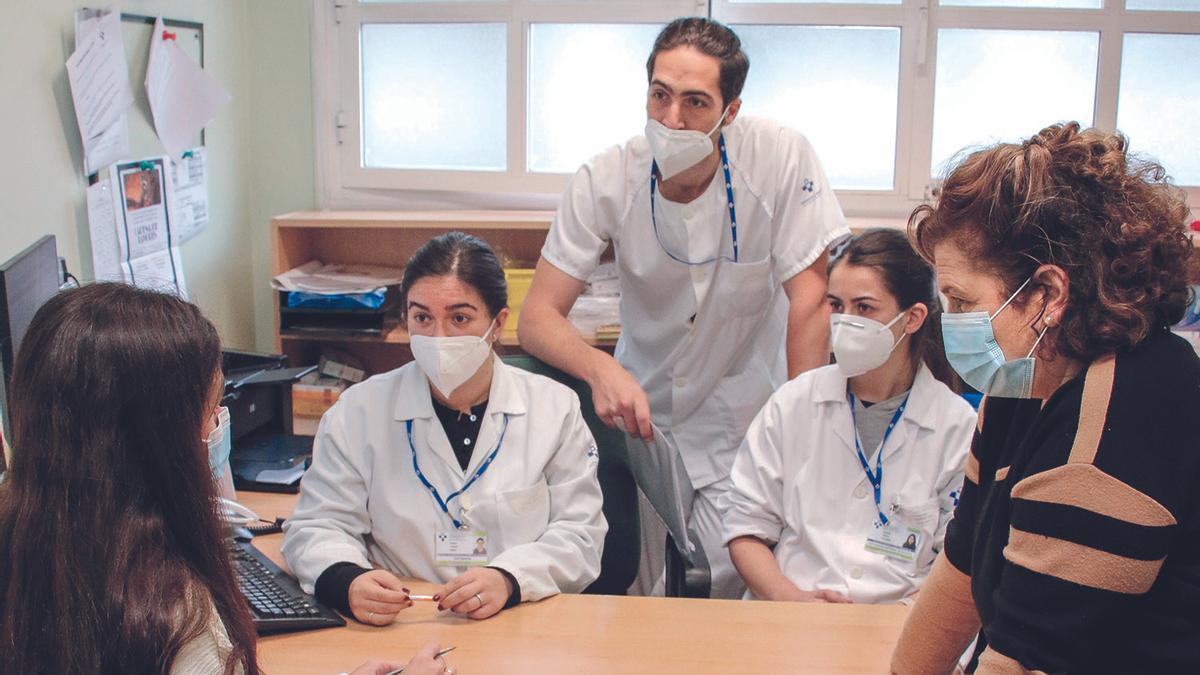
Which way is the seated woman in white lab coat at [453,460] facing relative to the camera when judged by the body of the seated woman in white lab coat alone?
toward the camera

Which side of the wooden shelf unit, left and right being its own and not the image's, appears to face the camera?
front

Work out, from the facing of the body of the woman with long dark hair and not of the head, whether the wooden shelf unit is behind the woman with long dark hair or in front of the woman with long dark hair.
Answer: in front

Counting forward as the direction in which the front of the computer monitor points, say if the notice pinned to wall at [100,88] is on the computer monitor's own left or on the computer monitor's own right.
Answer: on the computer monitor's own left

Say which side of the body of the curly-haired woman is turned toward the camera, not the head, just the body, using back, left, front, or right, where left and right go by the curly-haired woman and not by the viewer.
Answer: left

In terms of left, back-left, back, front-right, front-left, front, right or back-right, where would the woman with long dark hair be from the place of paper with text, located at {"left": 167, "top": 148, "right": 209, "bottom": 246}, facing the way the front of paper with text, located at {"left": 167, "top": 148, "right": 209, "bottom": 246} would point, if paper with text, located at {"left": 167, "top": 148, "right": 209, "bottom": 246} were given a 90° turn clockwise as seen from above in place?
front-left

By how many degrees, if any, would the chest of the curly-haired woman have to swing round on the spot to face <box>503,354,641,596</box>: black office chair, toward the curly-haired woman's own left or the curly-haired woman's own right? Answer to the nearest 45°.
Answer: approximately 45° to the curly-haired woman's own right

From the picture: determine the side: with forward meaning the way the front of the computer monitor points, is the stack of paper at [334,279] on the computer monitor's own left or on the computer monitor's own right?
on the computer monitor's own left

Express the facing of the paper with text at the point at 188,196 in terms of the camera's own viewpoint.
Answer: facing the viewer and to the right of the viewer

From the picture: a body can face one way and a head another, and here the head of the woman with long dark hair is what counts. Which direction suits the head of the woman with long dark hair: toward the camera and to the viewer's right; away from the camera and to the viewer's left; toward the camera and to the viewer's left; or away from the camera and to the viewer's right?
away from the camera and to the viewer's right

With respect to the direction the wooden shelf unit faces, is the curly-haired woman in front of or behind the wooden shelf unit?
in front

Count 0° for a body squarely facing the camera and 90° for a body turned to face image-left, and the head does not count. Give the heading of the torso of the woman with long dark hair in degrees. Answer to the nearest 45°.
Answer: approximately 225°
